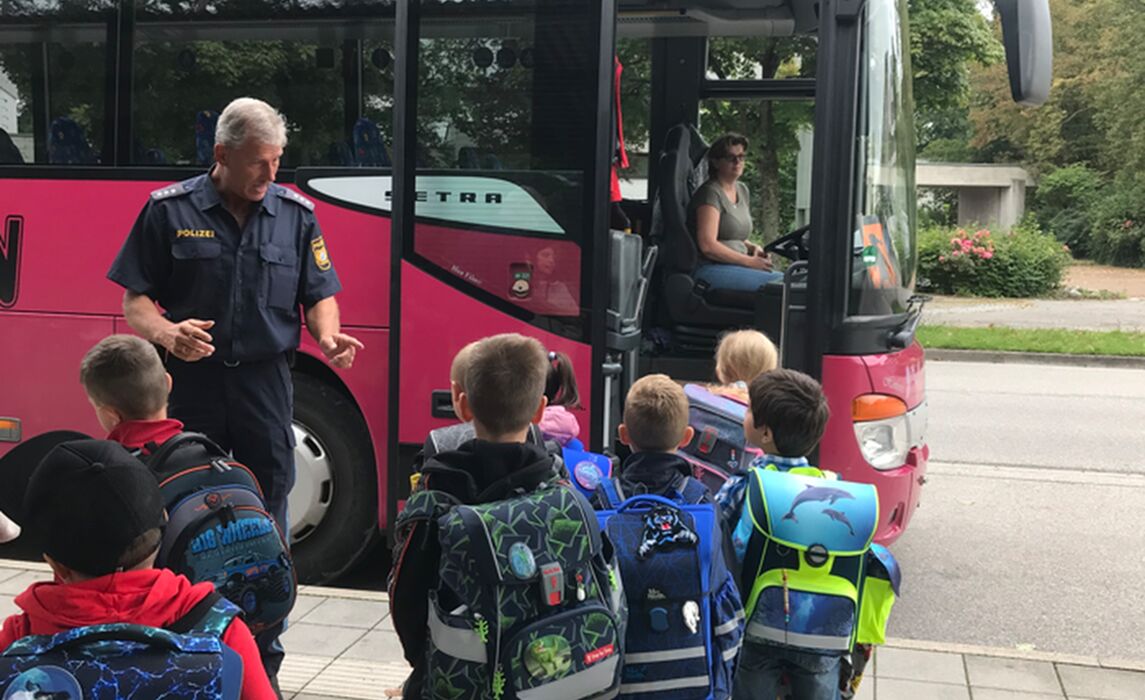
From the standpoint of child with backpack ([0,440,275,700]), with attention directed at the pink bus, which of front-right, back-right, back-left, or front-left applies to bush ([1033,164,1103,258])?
front-right

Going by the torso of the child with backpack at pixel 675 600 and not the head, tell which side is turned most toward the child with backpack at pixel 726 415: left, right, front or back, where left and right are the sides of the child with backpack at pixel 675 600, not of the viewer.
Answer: front

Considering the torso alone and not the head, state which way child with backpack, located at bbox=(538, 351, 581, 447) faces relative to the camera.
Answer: away from the camera

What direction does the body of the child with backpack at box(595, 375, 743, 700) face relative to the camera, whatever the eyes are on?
away from the camera

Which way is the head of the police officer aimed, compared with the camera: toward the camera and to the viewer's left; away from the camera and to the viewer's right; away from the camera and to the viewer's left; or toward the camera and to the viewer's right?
toward the camera and to the viewer's right

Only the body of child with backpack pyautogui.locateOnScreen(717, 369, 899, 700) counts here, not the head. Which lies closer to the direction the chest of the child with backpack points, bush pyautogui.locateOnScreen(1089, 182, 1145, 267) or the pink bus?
the pink bus

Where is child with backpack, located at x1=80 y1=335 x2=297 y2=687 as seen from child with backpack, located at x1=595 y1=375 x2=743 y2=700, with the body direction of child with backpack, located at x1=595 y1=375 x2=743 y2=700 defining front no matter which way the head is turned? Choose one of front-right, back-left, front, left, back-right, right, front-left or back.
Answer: left

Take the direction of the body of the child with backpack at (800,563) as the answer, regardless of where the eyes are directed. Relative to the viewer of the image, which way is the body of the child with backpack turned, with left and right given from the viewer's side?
facing away from the viewer and to the left of the viewer

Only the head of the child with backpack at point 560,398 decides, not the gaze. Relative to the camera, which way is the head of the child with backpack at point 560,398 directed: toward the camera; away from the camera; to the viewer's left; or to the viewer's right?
away from the camera

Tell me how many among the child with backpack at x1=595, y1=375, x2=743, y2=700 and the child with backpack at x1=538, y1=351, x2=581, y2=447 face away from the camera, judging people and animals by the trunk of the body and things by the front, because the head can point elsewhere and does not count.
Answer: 2
